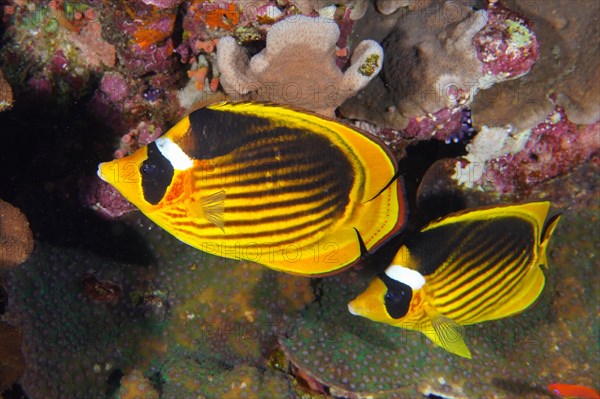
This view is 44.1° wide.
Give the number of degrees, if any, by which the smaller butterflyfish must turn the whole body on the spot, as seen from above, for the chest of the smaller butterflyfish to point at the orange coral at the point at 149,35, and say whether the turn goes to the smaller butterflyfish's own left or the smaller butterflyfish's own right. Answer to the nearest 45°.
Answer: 0° — it already faces it

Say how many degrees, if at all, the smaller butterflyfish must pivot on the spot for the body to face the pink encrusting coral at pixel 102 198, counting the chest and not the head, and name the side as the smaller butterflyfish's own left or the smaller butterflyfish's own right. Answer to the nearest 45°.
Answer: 0° — it already faces it

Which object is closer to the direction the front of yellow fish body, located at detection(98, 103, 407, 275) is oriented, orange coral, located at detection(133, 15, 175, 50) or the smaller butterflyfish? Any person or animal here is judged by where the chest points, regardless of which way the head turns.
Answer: the orange coral

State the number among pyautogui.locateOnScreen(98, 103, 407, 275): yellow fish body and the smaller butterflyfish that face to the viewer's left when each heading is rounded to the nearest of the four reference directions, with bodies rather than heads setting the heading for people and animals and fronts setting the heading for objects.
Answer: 2

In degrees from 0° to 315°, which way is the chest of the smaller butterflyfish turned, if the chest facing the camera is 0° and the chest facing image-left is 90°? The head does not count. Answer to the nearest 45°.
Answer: approximately 90°

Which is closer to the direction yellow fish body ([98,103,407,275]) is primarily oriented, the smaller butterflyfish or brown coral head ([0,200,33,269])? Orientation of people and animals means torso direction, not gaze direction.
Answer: the brown coral head

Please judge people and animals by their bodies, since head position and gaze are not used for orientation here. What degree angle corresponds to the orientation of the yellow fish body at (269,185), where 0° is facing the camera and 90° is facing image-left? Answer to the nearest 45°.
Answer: approximately 90°
